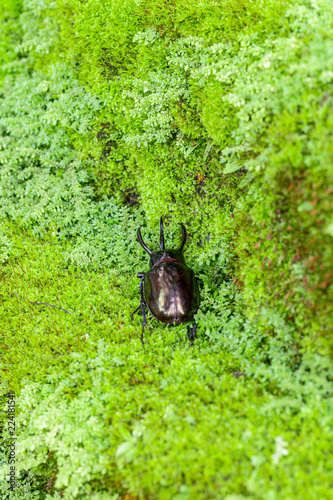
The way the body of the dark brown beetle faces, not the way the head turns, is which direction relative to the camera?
away from the camera
